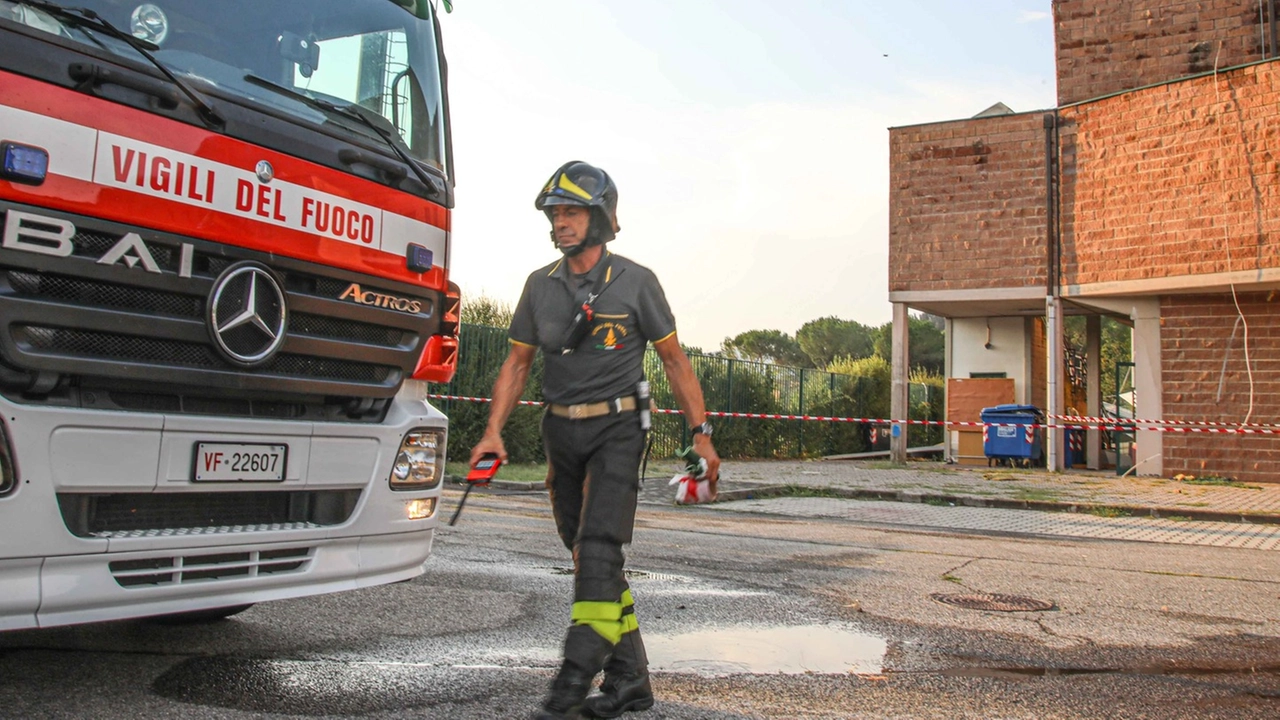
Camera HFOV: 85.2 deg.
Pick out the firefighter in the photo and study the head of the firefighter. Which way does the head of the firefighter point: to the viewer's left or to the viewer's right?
to the viewer's left

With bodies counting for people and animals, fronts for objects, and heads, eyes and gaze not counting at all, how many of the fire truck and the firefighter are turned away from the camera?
0

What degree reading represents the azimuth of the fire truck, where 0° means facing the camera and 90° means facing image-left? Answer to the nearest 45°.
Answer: approximately 315°

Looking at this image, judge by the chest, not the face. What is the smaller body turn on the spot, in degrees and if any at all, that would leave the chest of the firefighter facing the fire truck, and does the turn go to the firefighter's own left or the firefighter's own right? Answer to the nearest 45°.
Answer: approximately 45° to the firefighter's own right

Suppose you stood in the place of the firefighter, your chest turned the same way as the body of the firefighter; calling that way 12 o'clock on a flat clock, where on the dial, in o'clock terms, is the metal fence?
The metal fence is roughly at 5 o'clock from the firefighter.

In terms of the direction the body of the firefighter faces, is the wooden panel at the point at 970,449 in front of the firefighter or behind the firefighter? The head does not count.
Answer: behind

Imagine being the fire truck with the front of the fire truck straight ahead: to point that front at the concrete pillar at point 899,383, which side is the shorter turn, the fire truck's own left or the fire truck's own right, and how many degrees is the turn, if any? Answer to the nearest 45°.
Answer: approximately 90° to the fire truck's own left

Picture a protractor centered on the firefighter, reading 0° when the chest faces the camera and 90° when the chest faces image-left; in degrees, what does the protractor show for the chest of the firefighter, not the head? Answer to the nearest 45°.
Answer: approximately 45°
